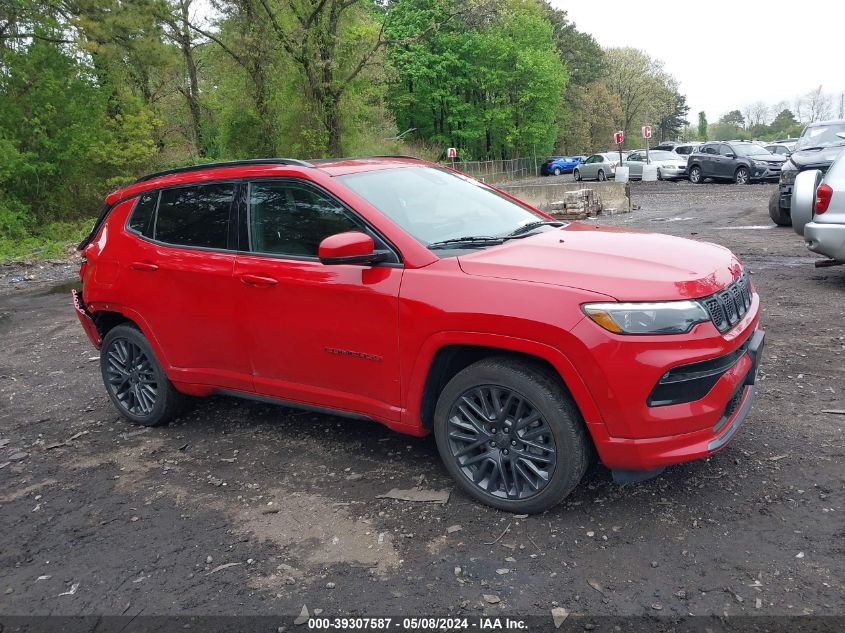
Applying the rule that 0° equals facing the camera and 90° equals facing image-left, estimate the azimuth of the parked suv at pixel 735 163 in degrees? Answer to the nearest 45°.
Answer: approximately 315°

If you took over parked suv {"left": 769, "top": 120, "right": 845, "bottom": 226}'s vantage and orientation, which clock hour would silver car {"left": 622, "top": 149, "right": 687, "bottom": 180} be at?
The silver car is roughly at 4 o'clock from the parked suv.

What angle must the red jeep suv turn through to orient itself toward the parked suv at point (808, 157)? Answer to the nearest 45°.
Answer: approximately 90° to its left

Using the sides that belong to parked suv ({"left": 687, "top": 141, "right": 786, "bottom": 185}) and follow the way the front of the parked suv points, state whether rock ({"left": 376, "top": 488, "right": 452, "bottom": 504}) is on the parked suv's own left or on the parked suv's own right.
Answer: on the parked suv's own right

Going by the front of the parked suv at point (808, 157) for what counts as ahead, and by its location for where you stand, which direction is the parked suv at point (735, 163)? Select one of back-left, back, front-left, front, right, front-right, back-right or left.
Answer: back-right

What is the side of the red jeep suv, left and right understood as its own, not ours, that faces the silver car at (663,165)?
left

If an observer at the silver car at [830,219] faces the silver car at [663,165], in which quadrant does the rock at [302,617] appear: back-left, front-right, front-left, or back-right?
back-left

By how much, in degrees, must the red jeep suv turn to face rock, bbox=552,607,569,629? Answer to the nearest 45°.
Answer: approximately 45° to its right

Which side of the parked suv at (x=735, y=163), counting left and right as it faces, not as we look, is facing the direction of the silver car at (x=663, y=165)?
back
